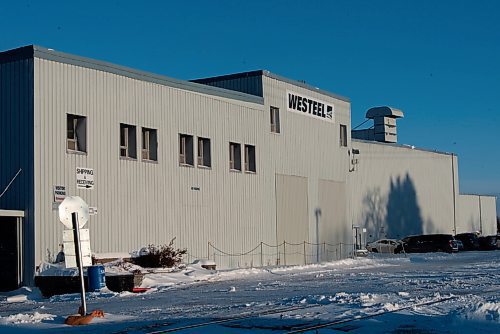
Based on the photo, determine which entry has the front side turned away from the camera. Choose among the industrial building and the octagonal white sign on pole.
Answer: the octagonal white sign on pole

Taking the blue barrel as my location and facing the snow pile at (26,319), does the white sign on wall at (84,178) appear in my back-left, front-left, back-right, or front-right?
back-right

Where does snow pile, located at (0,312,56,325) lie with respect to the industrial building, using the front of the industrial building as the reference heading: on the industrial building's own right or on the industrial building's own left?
on the industrial building's own right

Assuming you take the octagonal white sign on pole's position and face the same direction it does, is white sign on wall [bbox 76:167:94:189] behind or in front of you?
in front

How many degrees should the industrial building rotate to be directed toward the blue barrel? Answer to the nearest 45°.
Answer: approximately 45° to its right

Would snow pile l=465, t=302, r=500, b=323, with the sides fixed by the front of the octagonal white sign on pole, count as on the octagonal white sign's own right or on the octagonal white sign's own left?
on the octagonal white sign's own right

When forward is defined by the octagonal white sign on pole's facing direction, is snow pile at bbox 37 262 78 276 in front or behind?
in front

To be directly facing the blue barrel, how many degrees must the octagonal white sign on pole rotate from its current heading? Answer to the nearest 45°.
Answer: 0° — it already faces it

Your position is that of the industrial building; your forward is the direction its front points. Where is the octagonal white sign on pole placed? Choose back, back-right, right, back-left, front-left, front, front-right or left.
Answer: front-right

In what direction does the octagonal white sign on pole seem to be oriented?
away from the camera
